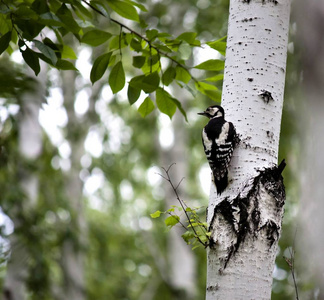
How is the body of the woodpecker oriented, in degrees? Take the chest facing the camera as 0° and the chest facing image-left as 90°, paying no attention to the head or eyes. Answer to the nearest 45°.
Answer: approximately 180°

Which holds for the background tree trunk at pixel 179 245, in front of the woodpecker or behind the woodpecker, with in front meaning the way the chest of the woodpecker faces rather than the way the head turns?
in front
